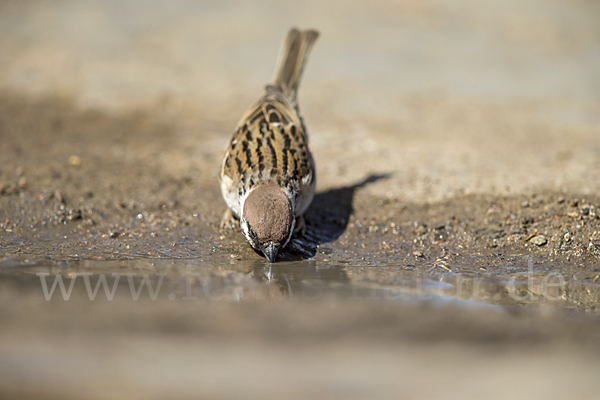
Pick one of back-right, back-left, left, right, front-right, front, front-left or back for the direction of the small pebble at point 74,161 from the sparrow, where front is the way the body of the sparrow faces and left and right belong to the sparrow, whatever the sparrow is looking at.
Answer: back-right

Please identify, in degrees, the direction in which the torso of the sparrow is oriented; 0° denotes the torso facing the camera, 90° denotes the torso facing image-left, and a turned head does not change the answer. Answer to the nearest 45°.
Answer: approximately 0°

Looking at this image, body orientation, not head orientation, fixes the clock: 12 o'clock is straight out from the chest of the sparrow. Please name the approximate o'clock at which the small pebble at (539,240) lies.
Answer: The small pebble is roughly at 9 o'clock from the sparrow.
